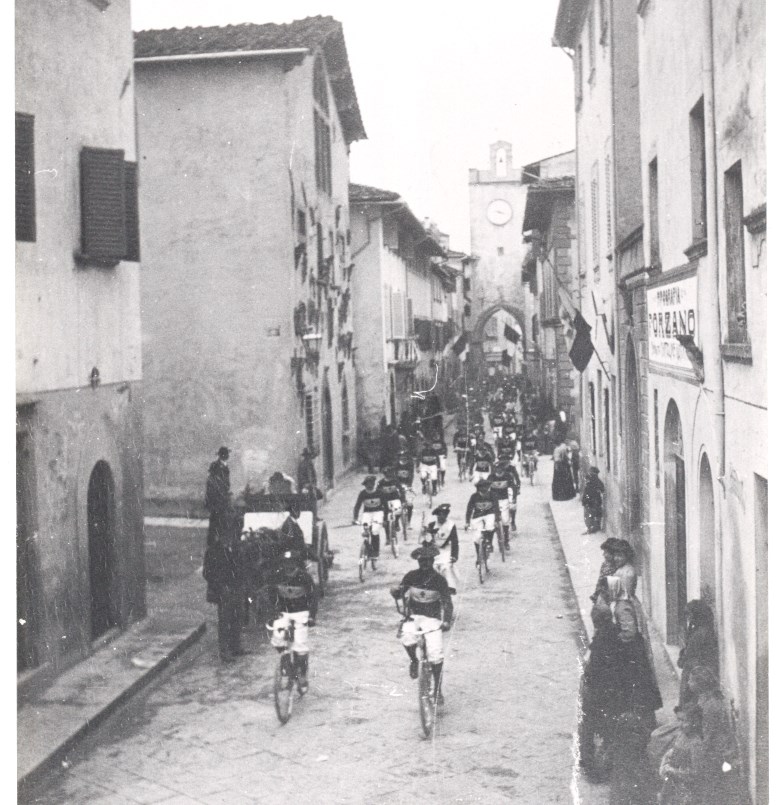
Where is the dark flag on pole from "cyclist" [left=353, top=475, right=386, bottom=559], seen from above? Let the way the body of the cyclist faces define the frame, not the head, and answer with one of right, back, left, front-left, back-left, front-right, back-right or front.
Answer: left

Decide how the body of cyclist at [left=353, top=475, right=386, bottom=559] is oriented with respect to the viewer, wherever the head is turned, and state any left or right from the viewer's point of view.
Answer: facing the viewer

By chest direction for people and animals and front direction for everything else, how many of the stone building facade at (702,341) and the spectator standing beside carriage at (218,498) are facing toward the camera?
0

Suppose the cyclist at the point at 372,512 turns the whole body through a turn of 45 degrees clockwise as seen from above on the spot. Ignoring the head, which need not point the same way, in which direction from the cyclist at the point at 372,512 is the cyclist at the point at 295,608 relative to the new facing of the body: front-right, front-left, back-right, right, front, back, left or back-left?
front-left

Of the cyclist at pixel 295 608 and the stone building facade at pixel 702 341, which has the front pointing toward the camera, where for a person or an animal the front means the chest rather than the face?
the cyclist

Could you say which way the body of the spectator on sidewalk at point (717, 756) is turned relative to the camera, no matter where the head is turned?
to the viewer's left

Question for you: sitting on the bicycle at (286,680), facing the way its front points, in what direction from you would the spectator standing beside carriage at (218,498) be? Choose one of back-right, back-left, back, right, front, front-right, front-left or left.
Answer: back

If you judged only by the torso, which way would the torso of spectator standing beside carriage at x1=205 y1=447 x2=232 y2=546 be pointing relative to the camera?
to the viewer's right

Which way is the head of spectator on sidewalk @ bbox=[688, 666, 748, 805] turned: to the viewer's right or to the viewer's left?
to the viewer's left

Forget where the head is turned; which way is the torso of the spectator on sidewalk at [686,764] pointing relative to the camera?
to the viewer's left

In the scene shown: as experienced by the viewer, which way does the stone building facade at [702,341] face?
facing to the left of the viewer

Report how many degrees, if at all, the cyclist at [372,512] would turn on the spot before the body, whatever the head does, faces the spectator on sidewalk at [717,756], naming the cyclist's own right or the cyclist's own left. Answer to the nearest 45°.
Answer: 0° — they already face them

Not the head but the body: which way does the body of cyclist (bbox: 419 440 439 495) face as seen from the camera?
toward the camera
